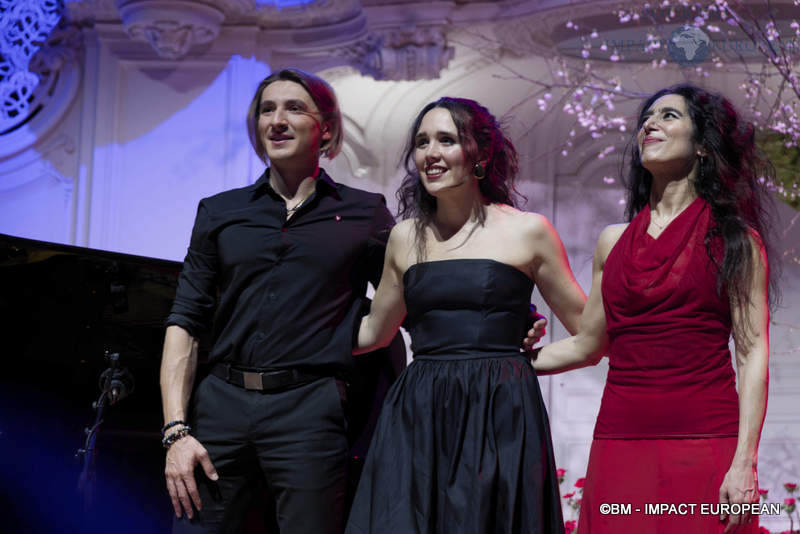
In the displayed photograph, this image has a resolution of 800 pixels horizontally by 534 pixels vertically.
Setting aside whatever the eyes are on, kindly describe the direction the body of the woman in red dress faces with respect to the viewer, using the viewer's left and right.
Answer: facing the viewer and to the left of the viewer

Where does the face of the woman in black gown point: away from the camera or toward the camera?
toward the camera

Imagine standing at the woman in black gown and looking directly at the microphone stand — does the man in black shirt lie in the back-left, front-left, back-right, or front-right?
front-left

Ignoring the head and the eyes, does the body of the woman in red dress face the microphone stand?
no

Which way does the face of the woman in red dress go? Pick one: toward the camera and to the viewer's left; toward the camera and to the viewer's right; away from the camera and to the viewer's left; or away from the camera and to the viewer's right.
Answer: toward the camera and to the viewer's left

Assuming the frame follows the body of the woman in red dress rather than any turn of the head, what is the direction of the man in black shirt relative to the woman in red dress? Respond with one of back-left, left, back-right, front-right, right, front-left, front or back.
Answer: front-right

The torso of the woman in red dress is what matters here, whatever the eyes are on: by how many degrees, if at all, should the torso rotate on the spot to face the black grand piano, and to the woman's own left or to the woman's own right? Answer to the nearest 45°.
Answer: approximately 45° to the woman's own right
